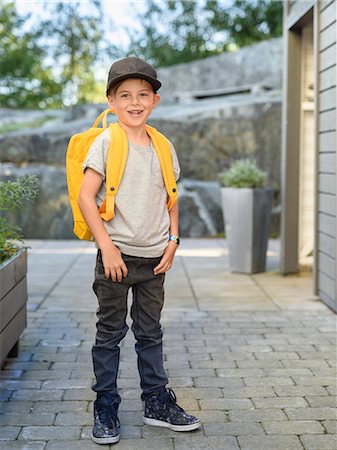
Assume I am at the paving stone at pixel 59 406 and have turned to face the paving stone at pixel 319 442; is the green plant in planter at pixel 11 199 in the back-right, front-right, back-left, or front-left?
back-left

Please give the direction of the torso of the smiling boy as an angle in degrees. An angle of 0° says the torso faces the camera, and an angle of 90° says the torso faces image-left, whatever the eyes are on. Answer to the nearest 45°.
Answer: approximately 315°

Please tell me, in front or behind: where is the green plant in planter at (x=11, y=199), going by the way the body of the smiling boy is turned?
behind
